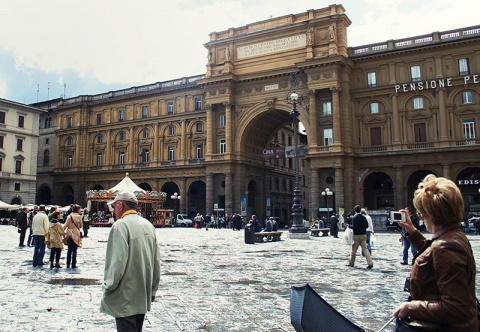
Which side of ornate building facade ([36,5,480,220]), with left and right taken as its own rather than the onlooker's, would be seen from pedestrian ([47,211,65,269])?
front

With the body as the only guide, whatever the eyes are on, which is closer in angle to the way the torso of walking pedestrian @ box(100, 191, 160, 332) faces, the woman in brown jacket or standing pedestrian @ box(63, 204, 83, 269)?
the standing pedestrian

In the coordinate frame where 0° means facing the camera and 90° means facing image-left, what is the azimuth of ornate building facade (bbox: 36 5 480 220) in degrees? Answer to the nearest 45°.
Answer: approximately 45°

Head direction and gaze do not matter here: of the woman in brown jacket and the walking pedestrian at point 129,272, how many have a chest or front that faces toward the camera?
0

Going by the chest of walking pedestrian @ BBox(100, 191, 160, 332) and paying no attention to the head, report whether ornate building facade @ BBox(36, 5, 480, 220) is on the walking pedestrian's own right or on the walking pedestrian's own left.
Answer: on the walking pedestrian's own right

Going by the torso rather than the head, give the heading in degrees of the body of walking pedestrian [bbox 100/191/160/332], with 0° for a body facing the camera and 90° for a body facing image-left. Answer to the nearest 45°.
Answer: approximately 135°

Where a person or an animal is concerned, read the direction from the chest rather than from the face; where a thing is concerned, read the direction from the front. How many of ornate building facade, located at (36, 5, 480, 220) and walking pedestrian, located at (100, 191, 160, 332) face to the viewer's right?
0

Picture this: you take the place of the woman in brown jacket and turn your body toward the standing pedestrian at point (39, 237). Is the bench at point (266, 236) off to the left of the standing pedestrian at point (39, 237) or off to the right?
right

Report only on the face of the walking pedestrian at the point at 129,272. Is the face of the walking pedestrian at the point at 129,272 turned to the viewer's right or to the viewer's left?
to the viewer's left
